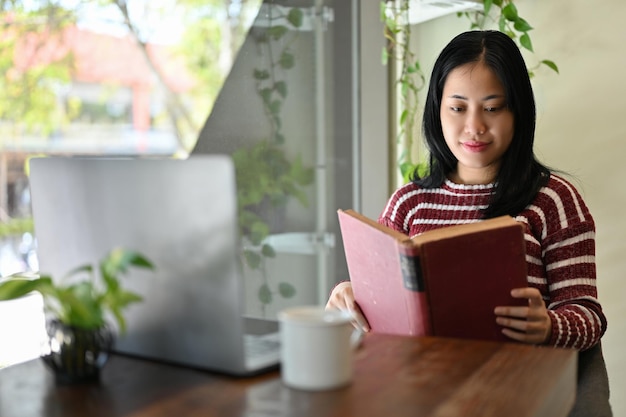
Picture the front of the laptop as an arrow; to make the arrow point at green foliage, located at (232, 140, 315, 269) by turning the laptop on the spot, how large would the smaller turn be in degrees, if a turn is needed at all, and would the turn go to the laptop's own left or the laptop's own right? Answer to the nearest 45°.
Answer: approximately 45° to the laptop's own left

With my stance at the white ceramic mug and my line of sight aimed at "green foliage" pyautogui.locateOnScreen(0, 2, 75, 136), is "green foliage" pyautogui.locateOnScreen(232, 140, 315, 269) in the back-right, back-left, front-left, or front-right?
front-right

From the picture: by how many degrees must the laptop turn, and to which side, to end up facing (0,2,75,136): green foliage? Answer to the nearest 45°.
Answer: approximately 45° to its left

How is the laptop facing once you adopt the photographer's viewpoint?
facing away from the viewer and to the right of the viewer

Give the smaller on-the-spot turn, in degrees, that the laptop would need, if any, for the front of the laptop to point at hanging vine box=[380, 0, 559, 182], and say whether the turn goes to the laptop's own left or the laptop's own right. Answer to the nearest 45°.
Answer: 0° — it already faces it
